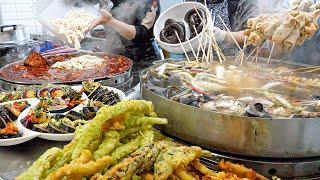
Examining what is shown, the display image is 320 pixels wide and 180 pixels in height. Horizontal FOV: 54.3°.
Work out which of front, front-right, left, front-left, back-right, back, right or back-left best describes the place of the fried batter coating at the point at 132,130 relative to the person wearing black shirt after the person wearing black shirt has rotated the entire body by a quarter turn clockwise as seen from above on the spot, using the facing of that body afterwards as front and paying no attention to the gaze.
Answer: back-left

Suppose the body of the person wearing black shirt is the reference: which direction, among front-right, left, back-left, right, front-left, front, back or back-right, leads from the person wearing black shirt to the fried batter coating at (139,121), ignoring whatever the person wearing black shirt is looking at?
front-left

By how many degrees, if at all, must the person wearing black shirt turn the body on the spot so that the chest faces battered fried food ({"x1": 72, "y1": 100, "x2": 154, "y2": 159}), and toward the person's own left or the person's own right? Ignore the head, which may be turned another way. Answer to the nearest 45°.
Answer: approximately 45° to the person's own left

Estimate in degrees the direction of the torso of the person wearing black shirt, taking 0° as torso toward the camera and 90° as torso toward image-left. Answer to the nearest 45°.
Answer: approximately 45°

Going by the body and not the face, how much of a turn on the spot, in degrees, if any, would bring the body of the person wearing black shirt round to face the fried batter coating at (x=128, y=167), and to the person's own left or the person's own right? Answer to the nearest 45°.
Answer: approximately 45° to the person's own left

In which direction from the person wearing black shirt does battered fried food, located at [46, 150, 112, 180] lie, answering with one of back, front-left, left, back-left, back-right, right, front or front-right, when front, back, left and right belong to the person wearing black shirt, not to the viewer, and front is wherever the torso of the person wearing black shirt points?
front-left

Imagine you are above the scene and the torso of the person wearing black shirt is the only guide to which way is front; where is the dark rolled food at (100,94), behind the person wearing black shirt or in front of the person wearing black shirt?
in front
